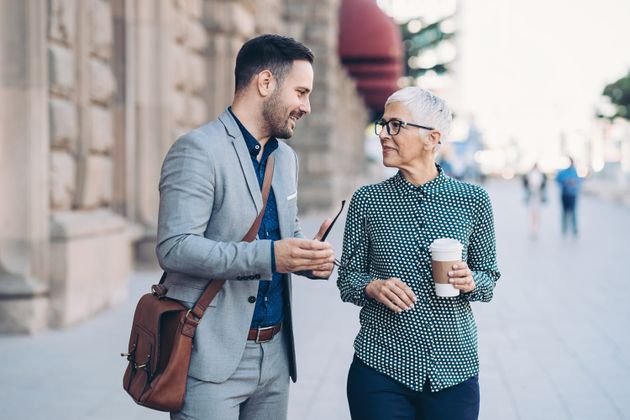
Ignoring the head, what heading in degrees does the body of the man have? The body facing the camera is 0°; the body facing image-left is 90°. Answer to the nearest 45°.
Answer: approximately 315°

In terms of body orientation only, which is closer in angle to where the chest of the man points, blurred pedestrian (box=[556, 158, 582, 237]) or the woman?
the woman

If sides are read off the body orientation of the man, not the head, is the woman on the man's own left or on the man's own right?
on the man's own left

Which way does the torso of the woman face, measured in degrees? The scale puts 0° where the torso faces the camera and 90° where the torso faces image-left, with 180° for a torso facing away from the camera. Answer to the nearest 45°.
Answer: approximately 0°

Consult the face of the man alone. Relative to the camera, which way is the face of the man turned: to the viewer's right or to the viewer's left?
to the viewer's right

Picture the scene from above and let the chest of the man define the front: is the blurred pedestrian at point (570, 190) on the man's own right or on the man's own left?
on the man's own left

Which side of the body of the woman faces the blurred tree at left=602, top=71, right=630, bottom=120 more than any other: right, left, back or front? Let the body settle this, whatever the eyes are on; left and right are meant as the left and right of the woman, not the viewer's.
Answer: back

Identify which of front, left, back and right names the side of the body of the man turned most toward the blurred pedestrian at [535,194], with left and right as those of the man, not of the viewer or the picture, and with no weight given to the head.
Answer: left
